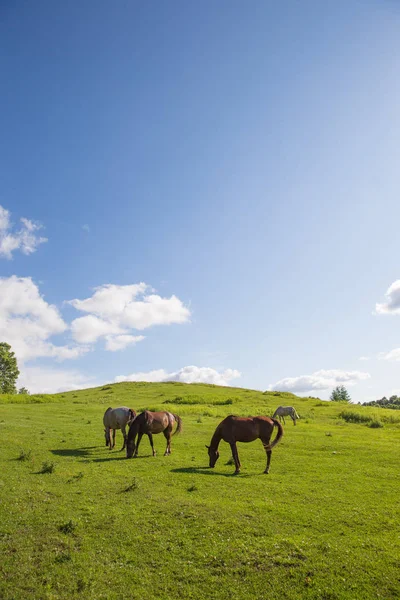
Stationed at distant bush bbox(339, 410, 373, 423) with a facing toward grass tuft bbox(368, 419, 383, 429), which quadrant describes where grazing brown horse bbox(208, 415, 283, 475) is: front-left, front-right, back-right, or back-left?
front-right

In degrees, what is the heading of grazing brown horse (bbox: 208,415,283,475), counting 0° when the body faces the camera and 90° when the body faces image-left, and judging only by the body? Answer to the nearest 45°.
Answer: approximately 90°

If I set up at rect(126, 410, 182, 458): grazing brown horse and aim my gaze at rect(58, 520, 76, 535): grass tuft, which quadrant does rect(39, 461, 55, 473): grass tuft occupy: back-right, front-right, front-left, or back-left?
front-right

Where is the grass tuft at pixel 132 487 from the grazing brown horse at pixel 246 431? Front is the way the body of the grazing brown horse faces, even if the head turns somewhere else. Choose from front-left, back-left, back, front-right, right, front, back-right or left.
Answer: front-left

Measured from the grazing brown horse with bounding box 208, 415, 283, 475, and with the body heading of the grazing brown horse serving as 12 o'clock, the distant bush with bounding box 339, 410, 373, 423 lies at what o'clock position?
The distant bush is roughly at 4 o'clock from the grazing brown horse.

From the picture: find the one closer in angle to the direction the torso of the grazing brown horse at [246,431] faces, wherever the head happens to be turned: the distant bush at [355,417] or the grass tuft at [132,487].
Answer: the grass tuft

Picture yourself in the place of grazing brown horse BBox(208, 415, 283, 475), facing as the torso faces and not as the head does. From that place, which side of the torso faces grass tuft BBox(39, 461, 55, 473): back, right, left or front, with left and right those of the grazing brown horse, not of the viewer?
front

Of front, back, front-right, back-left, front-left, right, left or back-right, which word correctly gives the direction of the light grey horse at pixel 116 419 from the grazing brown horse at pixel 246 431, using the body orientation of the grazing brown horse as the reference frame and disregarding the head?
front-right

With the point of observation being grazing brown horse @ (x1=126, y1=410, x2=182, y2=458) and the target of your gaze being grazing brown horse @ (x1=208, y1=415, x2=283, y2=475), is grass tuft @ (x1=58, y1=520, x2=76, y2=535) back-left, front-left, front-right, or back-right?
front-right

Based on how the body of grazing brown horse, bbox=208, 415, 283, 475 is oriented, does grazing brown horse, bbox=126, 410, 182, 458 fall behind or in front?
in front

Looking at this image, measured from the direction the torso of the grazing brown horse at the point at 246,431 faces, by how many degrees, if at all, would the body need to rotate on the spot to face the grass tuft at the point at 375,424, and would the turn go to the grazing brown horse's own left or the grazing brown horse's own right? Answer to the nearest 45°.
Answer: approximately 135° to the grazing brown horse's own right
